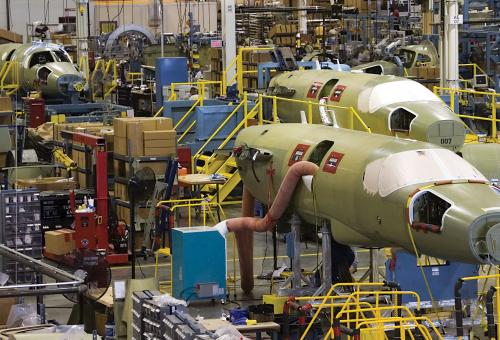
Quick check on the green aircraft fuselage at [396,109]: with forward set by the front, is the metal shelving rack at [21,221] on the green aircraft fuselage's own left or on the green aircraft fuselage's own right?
on the green aircraft fuselage's own right

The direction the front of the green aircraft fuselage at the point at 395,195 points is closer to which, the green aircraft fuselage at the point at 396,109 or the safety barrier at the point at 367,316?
the safety barrier

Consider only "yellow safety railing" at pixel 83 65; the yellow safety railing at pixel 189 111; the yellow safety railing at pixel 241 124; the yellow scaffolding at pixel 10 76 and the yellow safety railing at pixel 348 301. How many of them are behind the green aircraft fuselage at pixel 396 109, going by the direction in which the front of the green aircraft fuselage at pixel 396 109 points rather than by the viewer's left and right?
4

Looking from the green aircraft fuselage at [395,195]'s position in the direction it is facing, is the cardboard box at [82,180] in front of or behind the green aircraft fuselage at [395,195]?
behind

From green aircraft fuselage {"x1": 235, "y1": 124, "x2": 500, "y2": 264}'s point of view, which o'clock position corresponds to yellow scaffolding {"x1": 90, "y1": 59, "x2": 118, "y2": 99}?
The yellow scaffolding is roughly at 7 o'clock from the green aircraft fuselage.

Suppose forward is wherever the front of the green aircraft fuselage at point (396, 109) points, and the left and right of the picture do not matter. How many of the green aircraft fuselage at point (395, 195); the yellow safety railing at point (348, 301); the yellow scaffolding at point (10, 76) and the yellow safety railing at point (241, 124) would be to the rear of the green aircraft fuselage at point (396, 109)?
2

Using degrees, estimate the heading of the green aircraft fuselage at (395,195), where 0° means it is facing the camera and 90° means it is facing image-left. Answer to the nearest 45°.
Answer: approximately 315°

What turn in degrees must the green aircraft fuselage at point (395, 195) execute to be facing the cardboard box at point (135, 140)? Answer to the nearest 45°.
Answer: approximately 180°
